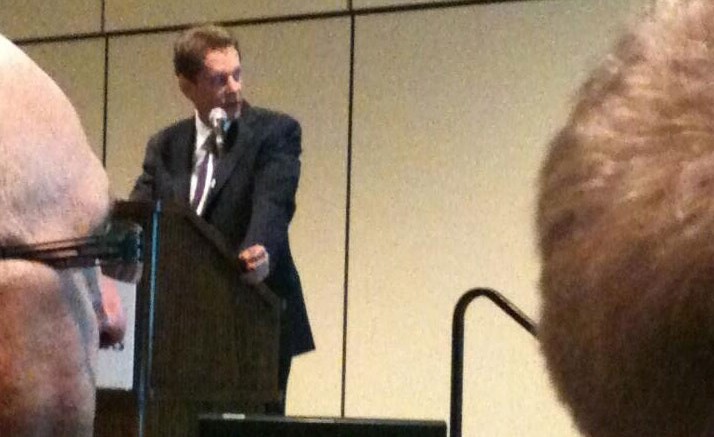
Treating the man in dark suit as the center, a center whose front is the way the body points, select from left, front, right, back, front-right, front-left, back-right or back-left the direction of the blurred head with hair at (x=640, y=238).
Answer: front-left

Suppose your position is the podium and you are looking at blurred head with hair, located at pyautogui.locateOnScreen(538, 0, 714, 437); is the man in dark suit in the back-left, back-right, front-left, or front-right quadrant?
back-left

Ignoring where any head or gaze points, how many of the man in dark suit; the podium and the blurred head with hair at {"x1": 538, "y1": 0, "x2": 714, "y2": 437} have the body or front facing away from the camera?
1

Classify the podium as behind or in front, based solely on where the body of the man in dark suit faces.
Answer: in front

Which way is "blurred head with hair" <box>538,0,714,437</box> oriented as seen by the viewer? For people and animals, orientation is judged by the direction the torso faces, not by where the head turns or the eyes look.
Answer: away from the camera

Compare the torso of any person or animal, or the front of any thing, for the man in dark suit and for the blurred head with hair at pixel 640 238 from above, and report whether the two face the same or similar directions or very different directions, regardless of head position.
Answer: very different directions

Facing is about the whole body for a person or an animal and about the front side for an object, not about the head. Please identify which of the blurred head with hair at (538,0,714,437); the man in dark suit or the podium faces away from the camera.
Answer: the blurred head with hair

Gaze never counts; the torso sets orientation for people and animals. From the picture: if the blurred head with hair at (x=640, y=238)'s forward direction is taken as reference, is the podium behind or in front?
in front
